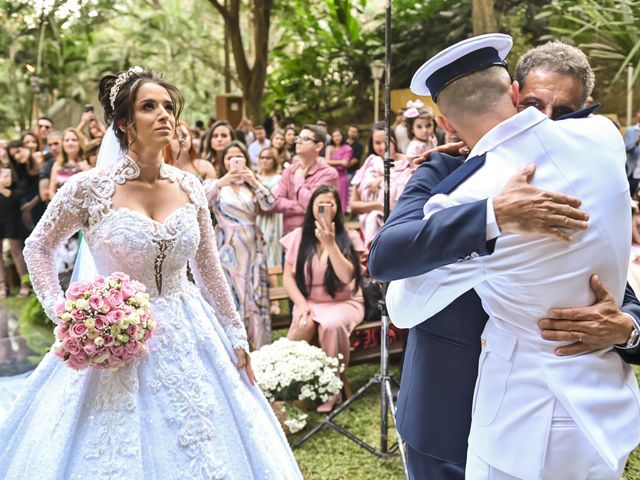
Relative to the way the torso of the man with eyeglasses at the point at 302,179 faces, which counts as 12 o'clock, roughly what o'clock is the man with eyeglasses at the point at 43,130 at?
the man with eyeglasses at the point at 43,130 is roughly at 3 o'clock from the man with eyeglasses at the point at 302,179.

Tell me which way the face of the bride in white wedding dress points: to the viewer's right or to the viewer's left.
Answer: to the viewer's right

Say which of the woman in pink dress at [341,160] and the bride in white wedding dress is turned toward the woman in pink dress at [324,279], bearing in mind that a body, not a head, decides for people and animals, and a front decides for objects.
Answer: the woman in pink dress at [341,160]

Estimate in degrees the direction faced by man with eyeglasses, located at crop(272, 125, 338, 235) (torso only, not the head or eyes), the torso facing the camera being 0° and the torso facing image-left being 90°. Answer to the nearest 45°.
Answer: approximately 45°

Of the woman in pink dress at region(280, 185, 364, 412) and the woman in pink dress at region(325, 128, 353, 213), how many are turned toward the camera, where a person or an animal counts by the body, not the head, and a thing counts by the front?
2

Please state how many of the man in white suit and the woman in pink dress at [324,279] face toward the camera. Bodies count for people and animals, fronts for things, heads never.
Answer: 1

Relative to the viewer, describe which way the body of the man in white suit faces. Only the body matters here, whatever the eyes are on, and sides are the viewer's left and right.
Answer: facing away from the viewer and to the left of the viewer

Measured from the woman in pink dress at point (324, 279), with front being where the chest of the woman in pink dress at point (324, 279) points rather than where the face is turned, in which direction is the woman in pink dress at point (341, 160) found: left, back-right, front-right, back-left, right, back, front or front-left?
back

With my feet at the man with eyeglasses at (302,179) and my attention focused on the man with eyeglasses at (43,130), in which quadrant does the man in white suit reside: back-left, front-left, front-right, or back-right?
back-left
